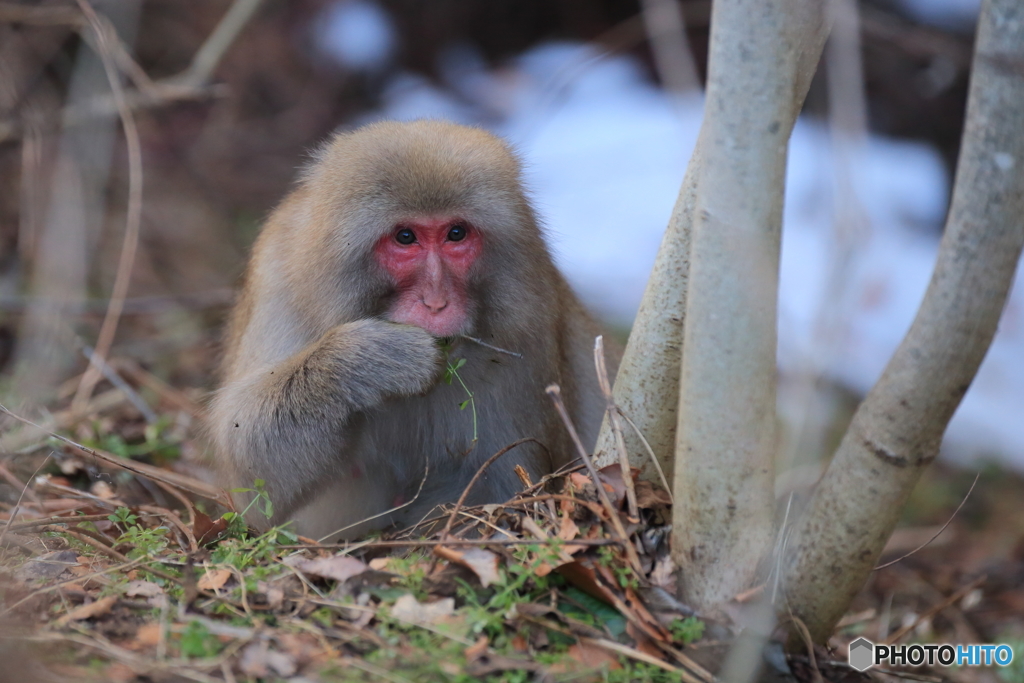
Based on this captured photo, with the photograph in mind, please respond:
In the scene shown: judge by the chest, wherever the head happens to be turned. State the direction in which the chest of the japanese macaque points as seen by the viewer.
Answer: toward the camera

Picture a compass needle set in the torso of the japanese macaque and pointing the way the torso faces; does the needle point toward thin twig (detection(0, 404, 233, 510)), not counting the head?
no

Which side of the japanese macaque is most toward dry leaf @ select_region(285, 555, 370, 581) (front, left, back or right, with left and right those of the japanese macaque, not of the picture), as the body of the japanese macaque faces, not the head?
front

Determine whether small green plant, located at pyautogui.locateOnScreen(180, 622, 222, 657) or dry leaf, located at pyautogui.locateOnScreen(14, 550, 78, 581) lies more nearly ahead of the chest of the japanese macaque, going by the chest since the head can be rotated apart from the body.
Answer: the small green plant

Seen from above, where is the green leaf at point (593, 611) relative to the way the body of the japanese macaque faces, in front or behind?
in front

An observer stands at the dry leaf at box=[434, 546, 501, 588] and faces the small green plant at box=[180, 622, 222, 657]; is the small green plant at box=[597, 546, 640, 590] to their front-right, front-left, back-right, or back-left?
back-left

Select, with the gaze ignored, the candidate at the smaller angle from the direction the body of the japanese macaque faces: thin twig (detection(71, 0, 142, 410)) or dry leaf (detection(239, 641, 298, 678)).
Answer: the dry leaf

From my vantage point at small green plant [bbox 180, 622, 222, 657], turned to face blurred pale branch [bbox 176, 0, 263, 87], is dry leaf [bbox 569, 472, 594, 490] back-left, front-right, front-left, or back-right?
front-right

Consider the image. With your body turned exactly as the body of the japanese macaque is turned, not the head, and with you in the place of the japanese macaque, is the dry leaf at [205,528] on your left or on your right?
on your right

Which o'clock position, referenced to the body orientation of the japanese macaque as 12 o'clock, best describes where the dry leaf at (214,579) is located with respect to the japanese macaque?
The dry leaf is roughly at 1 o'clock from the japanese macaque.

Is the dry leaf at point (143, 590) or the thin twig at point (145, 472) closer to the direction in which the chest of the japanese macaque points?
the dry leaf

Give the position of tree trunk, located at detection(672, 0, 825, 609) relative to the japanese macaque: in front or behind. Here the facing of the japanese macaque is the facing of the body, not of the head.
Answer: in front

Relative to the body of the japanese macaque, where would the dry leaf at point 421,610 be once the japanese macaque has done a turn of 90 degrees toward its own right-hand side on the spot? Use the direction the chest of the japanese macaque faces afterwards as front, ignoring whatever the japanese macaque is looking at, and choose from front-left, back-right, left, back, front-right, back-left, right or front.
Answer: left
